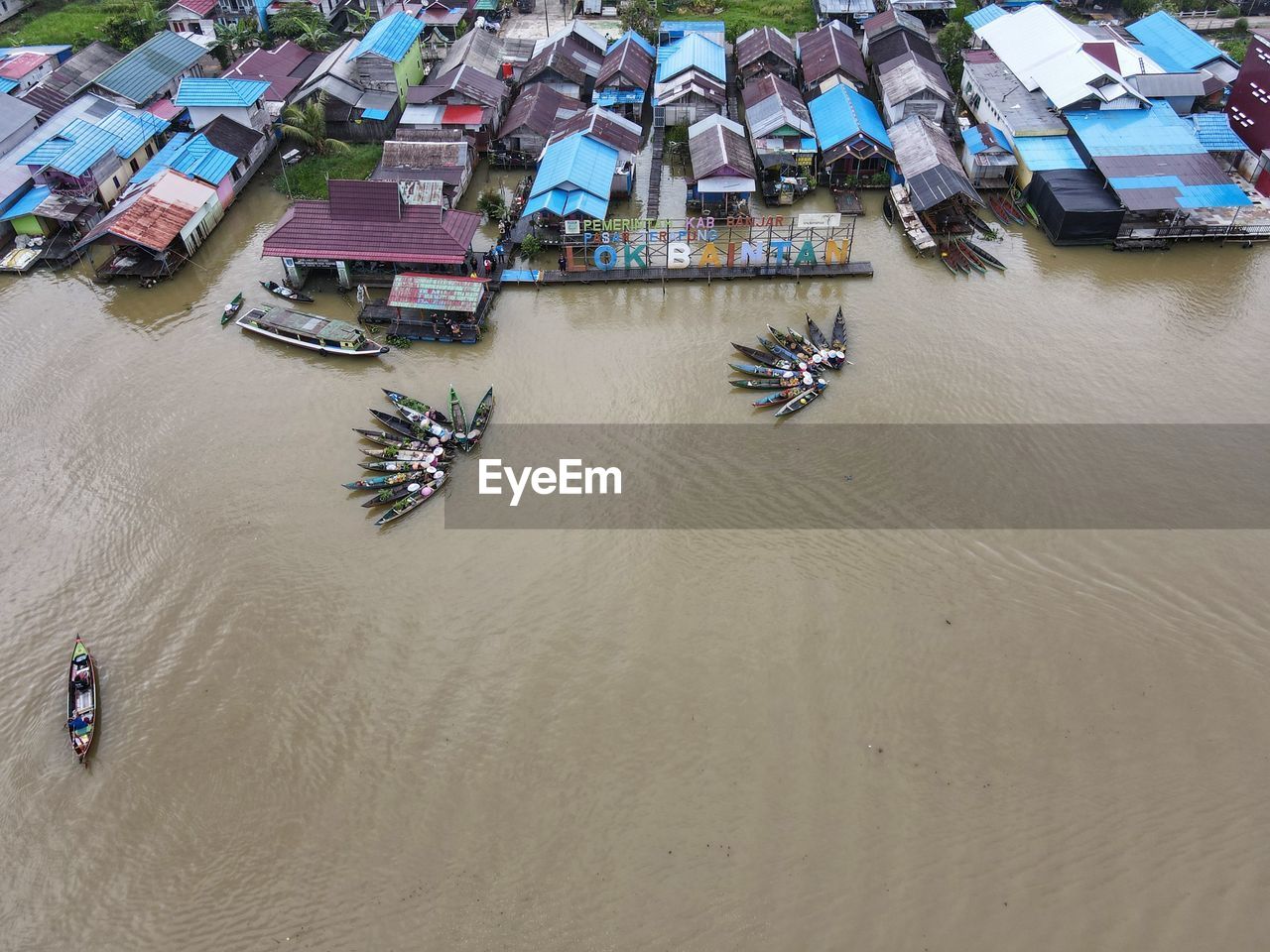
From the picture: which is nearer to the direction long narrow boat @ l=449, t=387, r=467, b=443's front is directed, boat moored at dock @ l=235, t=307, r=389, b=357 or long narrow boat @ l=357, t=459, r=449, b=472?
the boat moored at dock

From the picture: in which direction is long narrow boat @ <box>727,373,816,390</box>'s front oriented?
to the viewer's left

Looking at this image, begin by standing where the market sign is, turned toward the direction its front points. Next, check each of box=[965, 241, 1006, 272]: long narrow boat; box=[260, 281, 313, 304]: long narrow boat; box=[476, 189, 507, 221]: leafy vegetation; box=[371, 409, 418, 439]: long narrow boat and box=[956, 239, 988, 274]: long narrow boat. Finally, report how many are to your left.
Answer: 2

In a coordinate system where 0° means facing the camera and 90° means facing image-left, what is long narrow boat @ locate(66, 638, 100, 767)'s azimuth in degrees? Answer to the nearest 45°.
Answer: approximately 180°

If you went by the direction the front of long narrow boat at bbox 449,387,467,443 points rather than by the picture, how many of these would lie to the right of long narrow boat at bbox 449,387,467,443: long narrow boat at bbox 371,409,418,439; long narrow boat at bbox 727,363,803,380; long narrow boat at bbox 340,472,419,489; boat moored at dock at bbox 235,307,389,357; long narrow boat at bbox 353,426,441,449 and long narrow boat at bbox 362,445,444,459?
1

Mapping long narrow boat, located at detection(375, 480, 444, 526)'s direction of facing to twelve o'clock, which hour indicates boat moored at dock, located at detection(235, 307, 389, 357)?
The boat moored at dock is roughly at 4 o'clock from the long narrow boat.

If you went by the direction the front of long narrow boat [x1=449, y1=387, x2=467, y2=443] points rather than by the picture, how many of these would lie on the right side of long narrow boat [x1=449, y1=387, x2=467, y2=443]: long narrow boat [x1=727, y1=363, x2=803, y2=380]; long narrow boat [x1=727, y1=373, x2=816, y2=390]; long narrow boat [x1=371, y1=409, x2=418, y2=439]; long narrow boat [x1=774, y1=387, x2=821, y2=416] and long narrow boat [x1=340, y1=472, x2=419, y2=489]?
3

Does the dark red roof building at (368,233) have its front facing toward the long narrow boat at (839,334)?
no

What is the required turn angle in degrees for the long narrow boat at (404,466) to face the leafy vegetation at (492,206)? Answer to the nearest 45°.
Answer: approximately 90° to its right

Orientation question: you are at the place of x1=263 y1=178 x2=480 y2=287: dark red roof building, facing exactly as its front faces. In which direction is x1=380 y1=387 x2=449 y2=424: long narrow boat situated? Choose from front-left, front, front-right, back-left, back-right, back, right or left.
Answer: front

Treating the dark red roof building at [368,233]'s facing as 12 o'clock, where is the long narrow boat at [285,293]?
The long narrow boat is roughly at 3 o'clock from the dark red roof building.

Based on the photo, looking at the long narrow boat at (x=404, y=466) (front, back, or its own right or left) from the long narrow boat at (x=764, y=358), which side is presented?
back

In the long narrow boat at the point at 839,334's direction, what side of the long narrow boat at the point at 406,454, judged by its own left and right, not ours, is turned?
back

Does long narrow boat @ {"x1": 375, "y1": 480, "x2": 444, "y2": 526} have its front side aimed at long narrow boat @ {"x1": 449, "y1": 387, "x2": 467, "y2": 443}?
no

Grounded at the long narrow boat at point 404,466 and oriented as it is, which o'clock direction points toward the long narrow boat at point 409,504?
the long narrow boat at point 409,504 is roughly at 9 o'clock from the long narrow boat at point 404,466.

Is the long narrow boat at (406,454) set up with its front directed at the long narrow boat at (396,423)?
no

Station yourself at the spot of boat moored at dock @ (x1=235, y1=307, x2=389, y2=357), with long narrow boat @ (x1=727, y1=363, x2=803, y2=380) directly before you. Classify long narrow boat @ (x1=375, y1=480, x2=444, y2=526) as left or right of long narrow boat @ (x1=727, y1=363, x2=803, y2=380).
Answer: right

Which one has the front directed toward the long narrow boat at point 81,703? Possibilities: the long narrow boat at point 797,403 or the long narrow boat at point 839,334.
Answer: the long narrow boat at point 797,403
